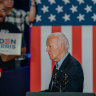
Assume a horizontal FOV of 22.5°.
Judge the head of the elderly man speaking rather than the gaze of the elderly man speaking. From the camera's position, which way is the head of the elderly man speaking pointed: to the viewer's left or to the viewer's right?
to the viewer's left

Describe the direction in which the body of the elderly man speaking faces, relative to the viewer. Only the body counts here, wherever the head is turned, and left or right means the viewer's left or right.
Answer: facing the viewer and to the left of the viewer
